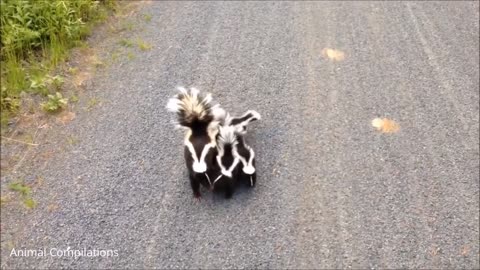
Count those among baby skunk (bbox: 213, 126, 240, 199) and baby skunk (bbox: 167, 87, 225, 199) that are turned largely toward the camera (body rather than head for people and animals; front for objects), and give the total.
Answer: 2

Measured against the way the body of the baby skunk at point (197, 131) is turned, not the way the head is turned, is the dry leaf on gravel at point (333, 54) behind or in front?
behind

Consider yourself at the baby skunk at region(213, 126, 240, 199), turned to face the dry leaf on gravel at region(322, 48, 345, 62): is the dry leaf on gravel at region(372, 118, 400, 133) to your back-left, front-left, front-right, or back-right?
front-right

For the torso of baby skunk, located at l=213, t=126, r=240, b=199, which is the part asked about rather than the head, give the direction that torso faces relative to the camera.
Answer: toward the camera

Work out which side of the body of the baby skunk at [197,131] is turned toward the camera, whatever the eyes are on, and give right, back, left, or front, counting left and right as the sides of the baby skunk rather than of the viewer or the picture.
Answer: front

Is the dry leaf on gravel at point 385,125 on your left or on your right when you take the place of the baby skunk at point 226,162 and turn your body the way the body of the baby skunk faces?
on your left

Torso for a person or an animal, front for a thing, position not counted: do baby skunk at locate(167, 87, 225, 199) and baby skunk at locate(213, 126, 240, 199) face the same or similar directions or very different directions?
same or similar directions

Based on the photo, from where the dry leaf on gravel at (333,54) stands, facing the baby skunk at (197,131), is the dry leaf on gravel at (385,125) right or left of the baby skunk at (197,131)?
left
